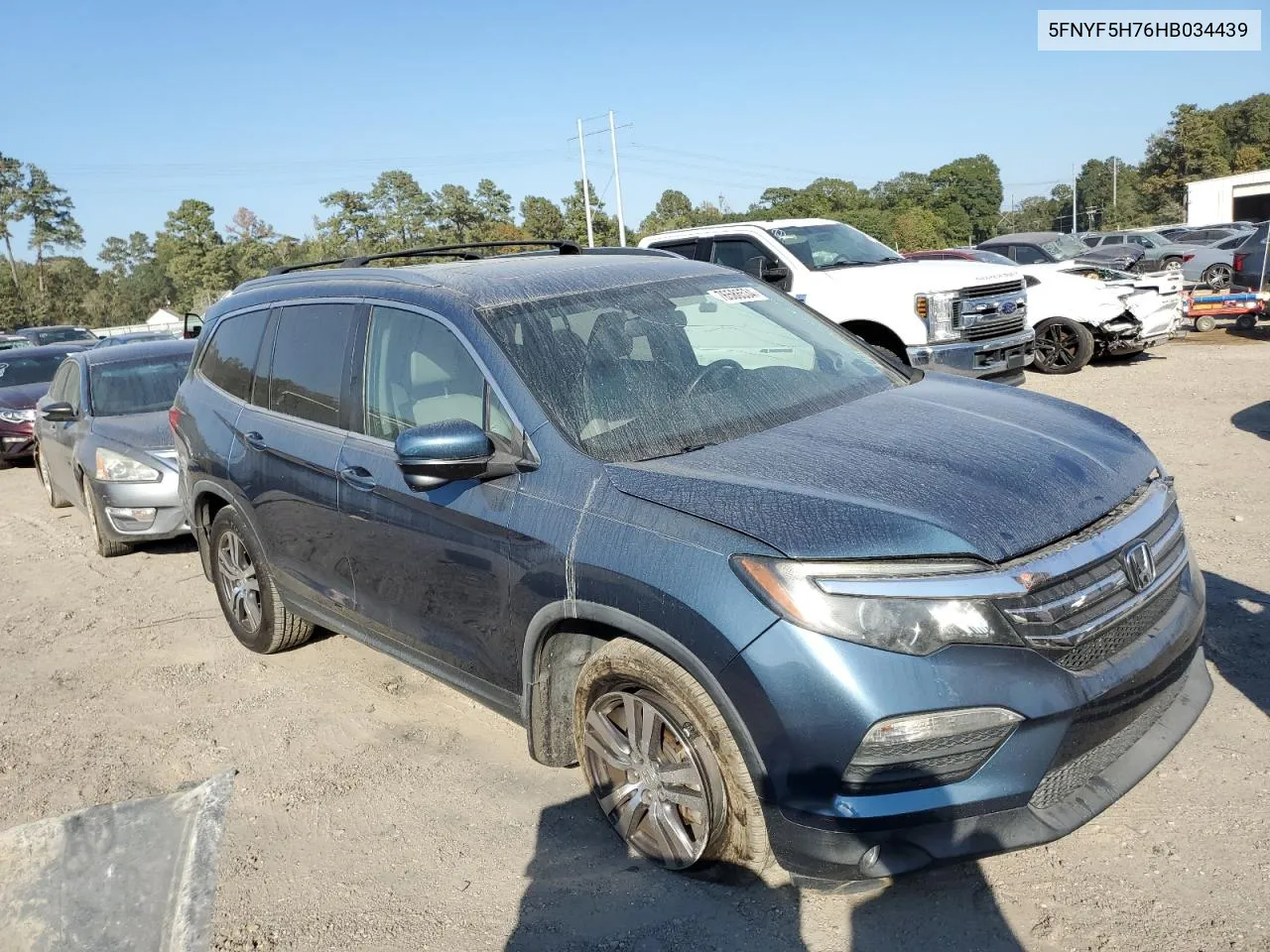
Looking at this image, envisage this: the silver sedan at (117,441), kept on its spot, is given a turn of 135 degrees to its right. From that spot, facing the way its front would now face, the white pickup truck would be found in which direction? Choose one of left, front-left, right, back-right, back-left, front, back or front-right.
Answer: back

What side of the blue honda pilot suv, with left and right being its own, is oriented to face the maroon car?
back

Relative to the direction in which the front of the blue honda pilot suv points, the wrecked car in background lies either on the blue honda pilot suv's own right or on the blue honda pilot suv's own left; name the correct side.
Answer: on the blue honda pilot suv's own left

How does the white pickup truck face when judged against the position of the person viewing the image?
facing the viewer and to the right of the viewer

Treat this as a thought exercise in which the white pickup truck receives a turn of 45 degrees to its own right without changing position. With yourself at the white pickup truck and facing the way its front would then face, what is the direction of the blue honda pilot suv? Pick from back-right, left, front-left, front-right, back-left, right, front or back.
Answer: front

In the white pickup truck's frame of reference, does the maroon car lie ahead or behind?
behind
